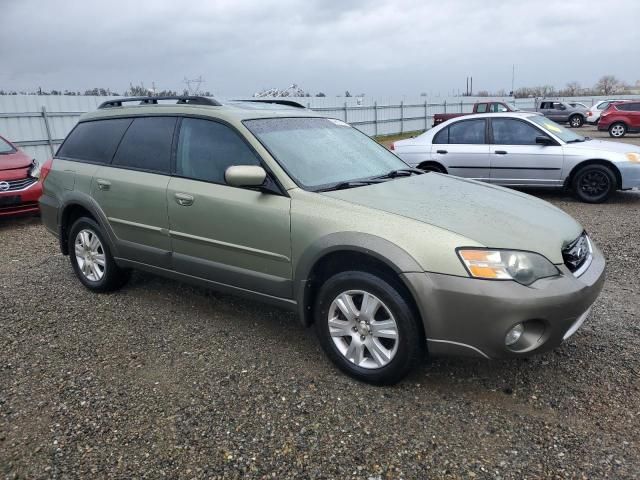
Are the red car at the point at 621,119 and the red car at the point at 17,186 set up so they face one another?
no

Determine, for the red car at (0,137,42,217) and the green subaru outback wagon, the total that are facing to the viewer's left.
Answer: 0

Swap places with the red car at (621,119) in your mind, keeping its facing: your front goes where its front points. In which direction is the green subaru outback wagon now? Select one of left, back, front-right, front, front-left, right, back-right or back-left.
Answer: right

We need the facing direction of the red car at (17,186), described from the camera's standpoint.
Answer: facing the viewer and to the right of the viewer

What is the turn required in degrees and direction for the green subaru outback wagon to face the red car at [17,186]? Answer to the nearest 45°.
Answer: approximately 180°

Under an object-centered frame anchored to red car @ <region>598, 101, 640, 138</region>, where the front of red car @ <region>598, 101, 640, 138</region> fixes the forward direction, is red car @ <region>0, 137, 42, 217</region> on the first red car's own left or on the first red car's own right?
on the first red car's own right

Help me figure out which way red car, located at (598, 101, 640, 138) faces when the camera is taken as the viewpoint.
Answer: facing to the right of the viewer

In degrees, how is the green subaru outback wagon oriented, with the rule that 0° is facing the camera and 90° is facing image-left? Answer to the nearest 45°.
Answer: approximately 315°

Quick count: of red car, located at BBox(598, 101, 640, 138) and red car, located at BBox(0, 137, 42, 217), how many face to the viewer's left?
0

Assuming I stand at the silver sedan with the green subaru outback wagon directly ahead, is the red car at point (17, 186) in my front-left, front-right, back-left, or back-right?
front-right

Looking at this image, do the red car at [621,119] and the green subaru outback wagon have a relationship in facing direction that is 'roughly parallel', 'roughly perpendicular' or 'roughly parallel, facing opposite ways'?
roughly parallel

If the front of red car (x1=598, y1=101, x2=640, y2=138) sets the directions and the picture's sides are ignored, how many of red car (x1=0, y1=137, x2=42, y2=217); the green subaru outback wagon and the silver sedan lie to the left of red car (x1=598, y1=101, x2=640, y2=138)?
0

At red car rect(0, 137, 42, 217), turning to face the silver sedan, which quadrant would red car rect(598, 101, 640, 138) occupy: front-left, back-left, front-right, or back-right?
front-left

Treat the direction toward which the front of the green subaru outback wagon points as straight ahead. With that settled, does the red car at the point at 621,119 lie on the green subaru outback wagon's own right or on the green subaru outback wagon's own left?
on the green subaru outback wagon's own left
